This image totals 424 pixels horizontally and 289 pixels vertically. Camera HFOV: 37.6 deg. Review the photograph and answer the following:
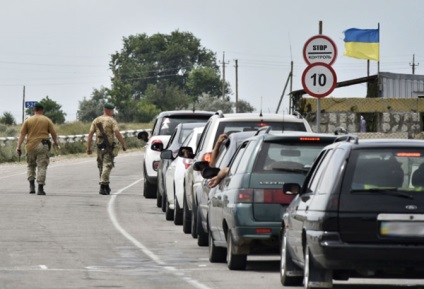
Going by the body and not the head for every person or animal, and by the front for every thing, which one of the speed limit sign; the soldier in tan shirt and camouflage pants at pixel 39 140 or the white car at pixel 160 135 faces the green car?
the speed limit sign

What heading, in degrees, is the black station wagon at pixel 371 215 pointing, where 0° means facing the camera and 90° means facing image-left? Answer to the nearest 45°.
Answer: approximately 180°

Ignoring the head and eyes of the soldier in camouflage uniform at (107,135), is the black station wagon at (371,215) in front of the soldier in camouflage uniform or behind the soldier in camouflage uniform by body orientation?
behind

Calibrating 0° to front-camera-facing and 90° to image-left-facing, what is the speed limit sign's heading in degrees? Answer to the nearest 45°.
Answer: approximately 0°

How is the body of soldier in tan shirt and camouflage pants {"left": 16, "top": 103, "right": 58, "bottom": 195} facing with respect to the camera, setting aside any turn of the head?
away from the camera

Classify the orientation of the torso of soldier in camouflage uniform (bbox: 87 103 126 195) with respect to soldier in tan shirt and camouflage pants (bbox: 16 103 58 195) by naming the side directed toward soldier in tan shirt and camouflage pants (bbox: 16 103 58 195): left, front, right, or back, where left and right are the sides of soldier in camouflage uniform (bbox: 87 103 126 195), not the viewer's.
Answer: left

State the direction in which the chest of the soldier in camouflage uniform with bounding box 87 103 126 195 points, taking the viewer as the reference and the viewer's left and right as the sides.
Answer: facing away from the viewer

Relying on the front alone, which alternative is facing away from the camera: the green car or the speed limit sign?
the green car

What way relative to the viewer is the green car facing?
away from the camera

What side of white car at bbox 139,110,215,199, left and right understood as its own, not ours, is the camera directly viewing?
back

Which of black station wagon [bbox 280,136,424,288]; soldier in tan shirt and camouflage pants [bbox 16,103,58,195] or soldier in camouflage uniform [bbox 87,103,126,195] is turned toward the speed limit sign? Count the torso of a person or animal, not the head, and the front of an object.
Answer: the black station wagon
